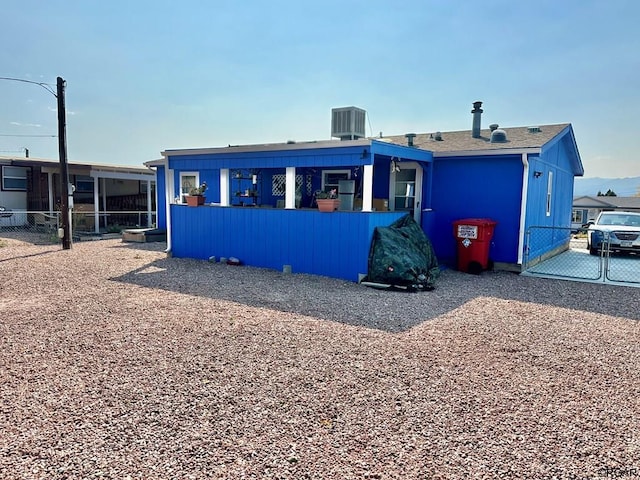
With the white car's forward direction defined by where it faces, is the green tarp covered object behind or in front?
in front

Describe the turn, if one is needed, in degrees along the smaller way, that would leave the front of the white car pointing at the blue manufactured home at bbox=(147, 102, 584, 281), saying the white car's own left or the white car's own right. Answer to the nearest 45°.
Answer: approximately 45° to the white car's own right

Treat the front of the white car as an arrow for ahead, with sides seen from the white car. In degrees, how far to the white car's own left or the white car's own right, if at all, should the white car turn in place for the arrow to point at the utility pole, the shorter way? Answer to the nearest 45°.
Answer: approximately 45° to the white car's own right

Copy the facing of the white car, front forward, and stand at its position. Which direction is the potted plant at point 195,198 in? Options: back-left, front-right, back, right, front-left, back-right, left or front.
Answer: front-right

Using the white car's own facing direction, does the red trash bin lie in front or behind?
in front

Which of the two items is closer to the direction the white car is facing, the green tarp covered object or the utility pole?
the green tarp covered object

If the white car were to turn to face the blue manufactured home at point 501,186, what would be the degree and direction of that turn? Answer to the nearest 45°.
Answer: approximately 45° to its right

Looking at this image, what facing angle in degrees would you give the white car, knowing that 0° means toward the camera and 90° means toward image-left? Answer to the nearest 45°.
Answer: approximately 0°

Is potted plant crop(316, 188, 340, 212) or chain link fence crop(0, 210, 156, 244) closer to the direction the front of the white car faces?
the potted plant

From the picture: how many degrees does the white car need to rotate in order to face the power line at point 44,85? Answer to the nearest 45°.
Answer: approximately 45° to its right

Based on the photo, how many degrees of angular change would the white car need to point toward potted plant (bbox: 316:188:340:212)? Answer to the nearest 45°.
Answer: approximately 45° to its right

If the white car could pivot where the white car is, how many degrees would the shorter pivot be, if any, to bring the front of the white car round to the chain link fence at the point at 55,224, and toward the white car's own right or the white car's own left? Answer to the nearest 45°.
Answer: approximately 90° to the white car's own right
